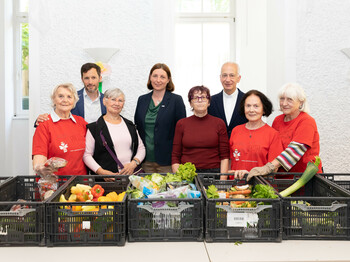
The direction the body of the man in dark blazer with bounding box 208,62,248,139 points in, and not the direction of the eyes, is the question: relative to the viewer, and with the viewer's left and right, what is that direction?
facing the viewer

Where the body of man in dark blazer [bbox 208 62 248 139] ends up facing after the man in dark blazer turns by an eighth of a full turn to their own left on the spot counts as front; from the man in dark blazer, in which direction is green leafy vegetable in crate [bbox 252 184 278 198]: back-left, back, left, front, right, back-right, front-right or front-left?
front-right

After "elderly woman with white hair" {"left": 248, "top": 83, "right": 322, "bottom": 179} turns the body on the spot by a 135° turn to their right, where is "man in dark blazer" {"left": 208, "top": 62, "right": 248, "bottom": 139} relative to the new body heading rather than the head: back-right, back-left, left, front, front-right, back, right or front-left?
front-left

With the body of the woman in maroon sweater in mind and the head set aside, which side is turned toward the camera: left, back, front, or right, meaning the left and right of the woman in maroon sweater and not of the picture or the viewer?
front

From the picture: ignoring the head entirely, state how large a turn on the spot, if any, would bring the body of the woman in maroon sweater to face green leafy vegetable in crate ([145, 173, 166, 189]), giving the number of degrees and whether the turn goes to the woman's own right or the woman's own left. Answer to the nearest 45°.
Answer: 0° — they already face it

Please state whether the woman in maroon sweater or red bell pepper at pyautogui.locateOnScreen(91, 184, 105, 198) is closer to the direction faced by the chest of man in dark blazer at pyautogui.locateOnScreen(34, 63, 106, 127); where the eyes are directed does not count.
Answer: the red bell pepper

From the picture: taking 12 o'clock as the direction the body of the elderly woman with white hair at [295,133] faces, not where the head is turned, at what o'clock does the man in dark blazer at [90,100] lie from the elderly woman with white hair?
The man in dark blazer is roughly at 2 o'clock from the elderly woman with white hair.

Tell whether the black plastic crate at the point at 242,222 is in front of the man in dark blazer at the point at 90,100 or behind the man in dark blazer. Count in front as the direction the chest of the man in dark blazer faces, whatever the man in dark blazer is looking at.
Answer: in front

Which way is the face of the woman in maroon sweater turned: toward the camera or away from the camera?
toward the camera

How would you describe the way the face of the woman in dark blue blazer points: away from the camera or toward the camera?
toward the camera

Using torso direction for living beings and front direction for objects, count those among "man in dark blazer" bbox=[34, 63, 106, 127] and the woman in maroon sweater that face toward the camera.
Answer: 2

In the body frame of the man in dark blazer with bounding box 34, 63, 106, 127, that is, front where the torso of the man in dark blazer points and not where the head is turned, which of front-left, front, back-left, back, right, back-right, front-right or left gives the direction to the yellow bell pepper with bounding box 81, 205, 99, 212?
front

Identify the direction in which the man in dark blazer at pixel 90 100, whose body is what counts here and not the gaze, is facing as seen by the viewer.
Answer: toward the camera

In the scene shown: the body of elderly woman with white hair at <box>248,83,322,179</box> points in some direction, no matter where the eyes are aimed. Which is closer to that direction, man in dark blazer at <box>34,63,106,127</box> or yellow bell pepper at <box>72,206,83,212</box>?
the yellow bell pepper

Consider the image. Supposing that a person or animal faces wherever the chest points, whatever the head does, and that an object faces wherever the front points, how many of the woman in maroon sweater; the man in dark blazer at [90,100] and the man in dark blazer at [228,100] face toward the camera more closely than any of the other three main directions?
3
